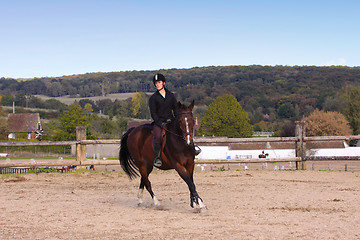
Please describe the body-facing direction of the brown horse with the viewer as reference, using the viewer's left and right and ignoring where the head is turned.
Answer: facing the viewer and to the right of the viewer
